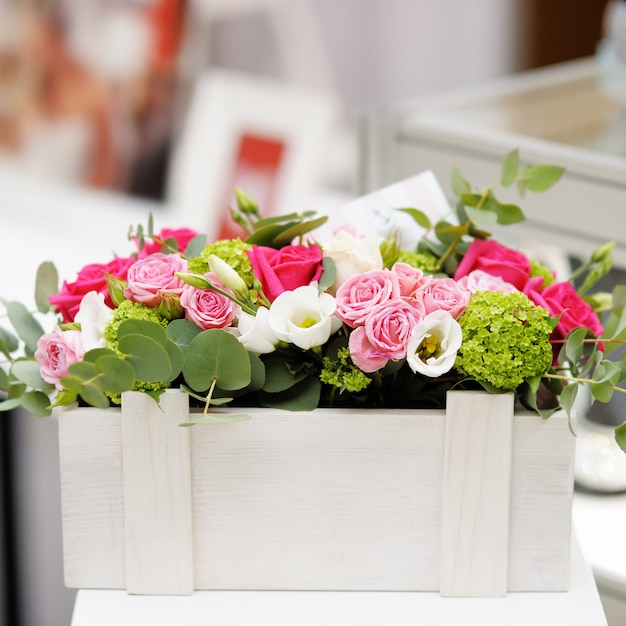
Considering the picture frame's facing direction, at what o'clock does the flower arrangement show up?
The flower arrangement is roughly at 12 o'clock from the picture frame.

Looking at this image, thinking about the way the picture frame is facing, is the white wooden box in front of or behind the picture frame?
in front

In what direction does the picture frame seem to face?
toward the camera
